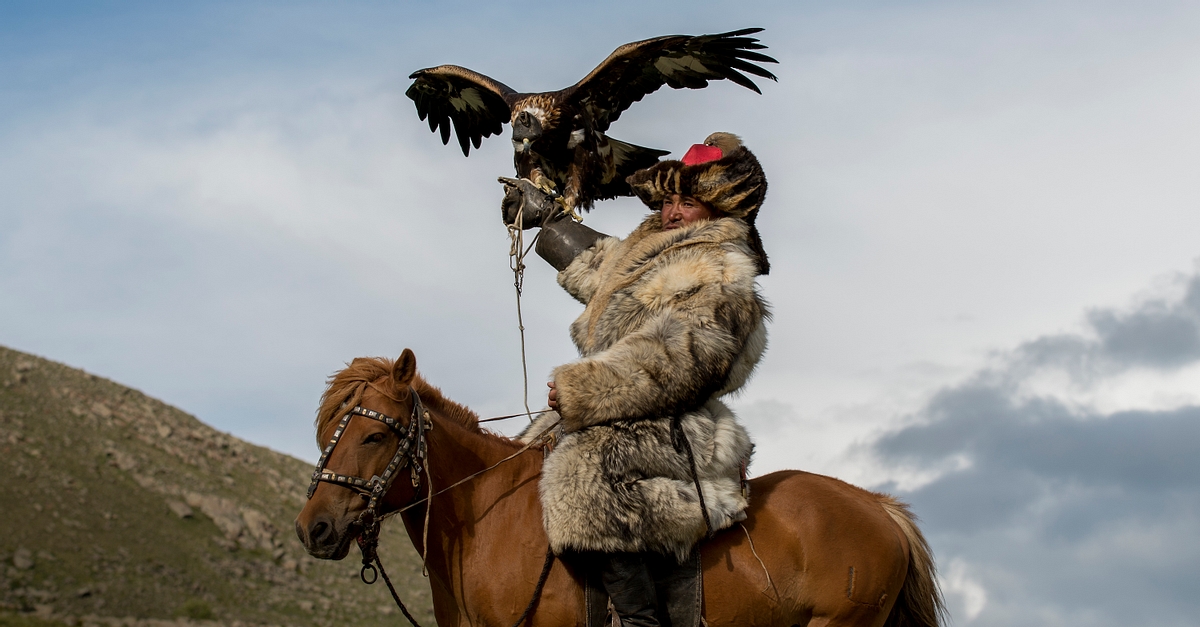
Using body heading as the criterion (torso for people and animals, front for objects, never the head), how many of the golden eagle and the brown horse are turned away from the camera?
0

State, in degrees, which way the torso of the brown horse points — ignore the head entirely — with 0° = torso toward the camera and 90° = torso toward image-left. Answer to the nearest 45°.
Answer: approximately 90°
